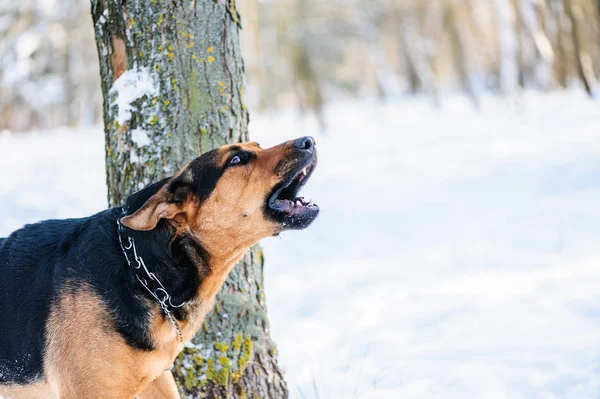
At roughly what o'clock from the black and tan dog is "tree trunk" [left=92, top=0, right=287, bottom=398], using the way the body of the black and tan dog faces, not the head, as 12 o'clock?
The tree trunk is roughly at 10 o'clock from the black and tan dog.

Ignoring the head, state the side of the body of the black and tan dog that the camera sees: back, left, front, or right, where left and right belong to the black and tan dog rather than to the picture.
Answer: right
